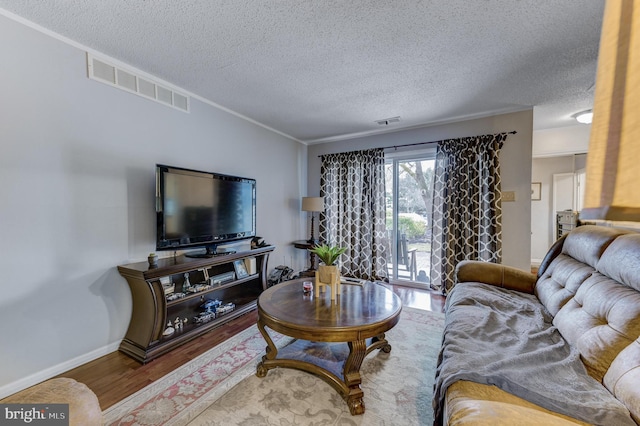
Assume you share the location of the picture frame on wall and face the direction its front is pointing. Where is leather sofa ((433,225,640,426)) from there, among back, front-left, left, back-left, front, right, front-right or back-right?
front

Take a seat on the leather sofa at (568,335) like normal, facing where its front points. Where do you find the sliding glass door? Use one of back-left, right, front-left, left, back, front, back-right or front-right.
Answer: front-right

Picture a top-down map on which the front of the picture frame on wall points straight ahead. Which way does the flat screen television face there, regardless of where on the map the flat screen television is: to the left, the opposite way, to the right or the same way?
to the left

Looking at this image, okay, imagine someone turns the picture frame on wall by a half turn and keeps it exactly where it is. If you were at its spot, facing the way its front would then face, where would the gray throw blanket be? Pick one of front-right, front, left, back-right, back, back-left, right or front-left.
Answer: back

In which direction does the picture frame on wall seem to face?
toward the camera

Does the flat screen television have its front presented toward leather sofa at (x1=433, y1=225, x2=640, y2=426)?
yes

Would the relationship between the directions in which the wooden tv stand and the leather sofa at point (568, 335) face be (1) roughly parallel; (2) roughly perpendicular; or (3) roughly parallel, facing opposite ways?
roughly parallel, facing opposite ways

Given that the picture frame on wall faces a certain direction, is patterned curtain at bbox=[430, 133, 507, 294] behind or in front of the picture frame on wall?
in front

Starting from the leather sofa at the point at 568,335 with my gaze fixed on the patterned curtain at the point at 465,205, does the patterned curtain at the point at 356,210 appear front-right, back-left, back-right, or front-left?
front-left

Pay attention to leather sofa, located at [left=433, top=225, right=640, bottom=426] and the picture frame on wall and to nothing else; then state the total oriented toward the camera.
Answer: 1

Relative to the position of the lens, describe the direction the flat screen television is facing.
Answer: facing the viewer and to the right of the viewer

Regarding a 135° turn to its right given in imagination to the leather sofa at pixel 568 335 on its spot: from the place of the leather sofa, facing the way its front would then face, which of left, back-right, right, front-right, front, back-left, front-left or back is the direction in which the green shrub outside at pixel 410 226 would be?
left

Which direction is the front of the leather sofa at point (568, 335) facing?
to the viewer's left

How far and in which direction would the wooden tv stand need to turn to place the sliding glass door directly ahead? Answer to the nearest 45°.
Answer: approximately 45° to its left

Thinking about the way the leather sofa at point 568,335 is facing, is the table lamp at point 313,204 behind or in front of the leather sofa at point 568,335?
in front

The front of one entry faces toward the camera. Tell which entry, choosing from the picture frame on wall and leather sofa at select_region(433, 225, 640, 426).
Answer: the picture frame on wall
